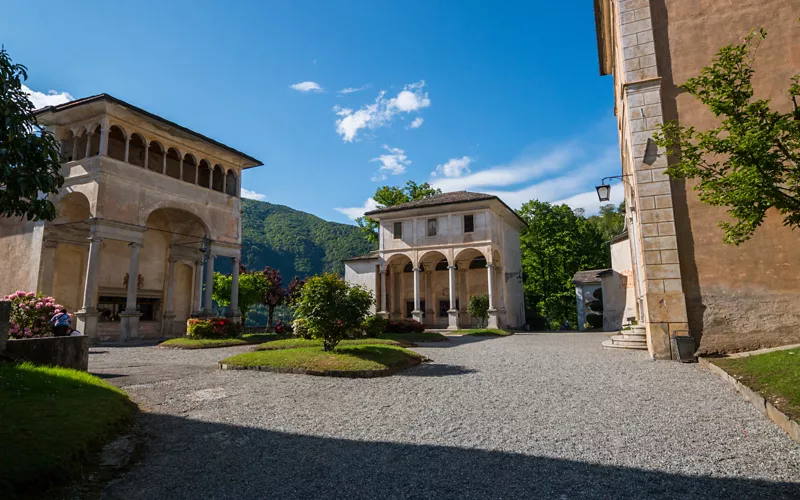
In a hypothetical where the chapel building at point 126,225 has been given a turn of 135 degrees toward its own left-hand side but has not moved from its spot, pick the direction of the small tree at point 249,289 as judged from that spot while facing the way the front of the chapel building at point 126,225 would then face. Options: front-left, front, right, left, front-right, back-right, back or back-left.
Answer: front-right

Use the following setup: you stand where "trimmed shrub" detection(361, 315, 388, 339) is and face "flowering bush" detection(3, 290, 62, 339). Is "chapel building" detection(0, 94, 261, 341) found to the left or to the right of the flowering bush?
right

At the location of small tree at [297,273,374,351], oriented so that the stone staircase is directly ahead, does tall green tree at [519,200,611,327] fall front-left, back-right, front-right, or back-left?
front-left

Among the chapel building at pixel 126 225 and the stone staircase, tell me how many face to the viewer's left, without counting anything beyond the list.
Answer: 1

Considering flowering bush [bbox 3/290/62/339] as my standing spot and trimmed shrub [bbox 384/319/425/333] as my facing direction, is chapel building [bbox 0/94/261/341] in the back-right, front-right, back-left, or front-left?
front-left

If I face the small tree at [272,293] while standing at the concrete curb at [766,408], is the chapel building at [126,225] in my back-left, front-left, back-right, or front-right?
front-left

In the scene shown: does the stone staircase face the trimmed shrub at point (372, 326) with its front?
yes

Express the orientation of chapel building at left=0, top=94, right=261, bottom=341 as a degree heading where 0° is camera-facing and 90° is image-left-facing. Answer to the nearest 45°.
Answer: approximately 315°

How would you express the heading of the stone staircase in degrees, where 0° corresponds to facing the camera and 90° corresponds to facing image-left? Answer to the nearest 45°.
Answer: approximately 90°

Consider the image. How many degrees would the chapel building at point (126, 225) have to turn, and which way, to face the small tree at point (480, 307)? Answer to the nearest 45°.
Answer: approximately 45° to its left

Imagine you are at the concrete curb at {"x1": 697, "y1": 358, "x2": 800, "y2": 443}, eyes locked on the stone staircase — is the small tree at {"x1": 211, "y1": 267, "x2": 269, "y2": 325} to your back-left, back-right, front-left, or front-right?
front-left

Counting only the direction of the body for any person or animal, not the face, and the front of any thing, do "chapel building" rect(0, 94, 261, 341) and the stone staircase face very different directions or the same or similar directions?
very different directions

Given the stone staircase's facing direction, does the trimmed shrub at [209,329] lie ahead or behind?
ahead

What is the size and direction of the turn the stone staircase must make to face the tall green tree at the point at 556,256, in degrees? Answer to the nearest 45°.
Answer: approximately 90° to its right
